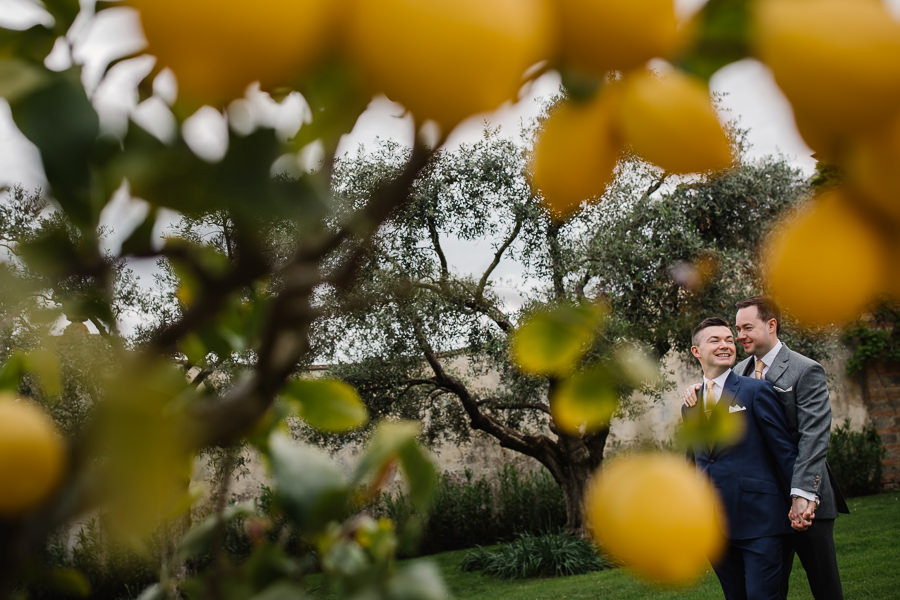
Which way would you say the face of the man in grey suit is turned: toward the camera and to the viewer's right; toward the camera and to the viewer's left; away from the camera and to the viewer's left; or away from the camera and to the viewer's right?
toward the camera and to the viewer's left

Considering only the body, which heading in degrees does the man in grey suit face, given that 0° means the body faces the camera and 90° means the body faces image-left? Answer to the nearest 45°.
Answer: approximately 45°

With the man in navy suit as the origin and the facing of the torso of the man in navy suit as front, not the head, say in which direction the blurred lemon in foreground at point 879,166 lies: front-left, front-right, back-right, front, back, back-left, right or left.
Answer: front-left

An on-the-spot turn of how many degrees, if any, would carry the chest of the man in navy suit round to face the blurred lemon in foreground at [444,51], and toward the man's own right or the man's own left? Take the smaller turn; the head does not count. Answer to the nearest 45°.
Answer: approximately 45° to the man's own left

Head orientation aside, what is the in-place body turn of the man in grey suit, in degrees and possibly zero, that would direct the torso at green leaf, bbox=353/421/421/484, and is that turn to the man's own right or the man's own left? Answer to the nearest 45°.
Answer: approximately 45° to the man's own left

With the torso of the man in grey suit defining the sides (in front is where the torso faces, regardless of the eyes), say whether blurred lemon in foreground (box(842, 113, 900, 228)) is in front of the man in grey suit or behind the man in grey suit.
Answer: in front

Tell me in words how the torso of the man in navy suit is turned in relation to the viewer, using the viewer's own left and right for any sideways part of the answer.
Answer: facing the viewer and to the left of the viewer
